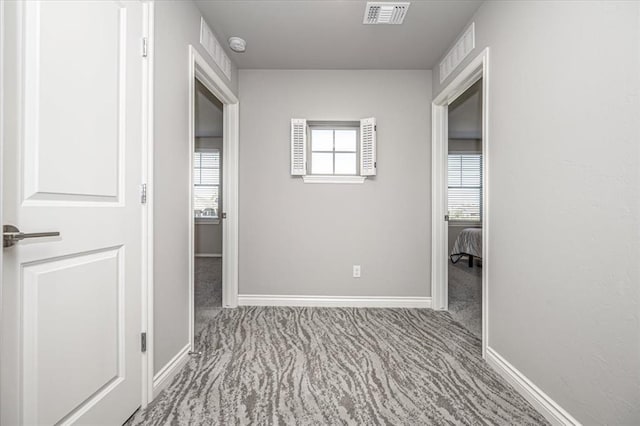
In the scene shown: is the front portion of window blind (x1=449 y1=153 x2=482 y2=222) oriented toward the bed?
yes

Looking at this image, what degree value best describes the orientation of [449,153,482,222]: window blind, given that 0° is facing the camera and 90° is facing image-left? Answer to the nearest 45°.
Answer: approximately 0°
